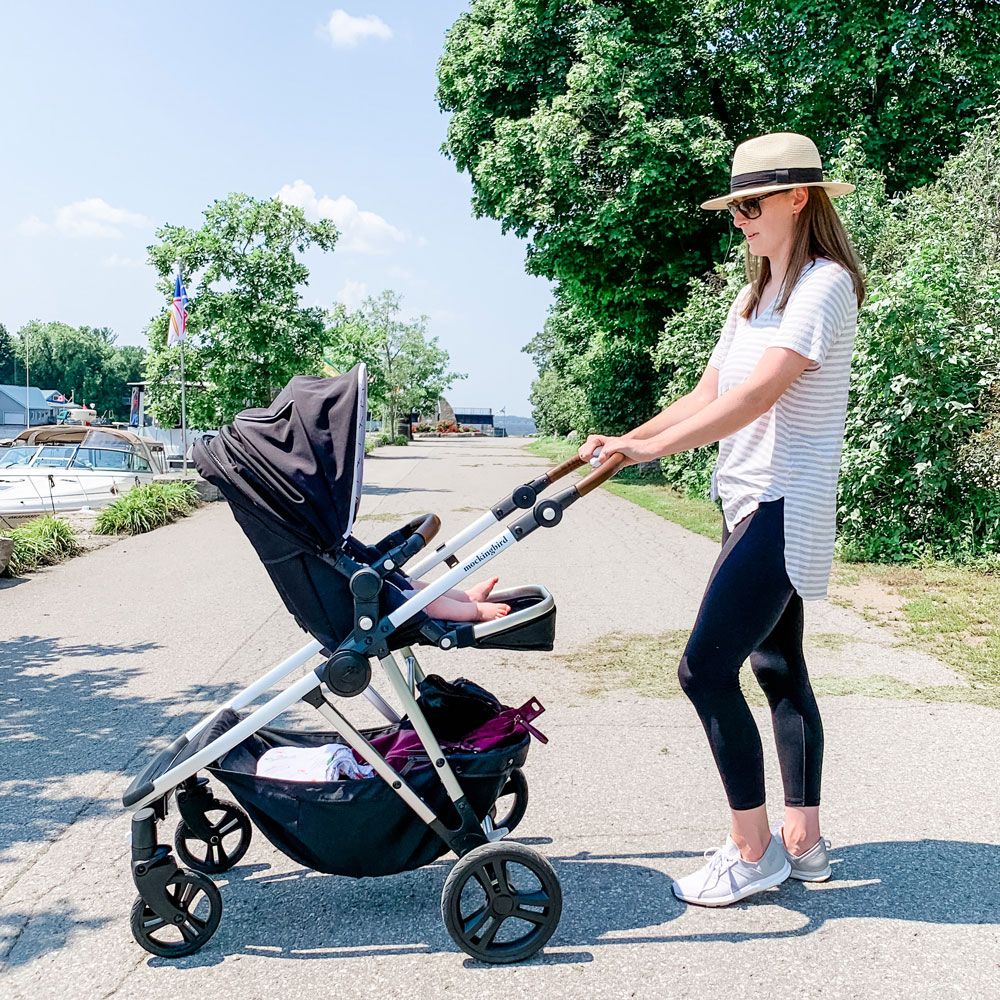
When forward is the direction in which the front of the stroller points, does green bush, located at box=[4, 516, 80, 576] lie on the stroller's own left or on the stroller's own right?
on the stroller's own right

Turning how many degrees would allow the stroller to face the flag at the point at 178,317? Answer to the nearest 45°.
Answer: approximately 90° to its right

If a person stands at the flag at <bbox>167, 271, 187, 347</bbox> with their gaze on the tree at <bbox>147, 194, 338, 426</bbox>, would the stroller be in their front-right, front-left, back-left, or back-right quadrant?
back-right

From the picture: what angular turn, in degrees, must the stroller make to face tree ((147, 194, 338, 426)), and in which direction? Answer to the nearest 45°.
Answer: approximately 90° to its right

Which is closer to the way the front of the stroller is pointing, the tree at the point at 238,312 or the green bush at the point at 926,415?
the tree

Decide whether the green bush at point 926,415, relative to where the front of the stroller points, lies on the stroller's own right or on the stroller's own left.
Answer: on the stroller's own right

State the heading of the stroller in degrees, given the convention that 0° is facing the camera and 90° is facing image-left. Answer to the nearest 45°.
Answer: approximately 90°
